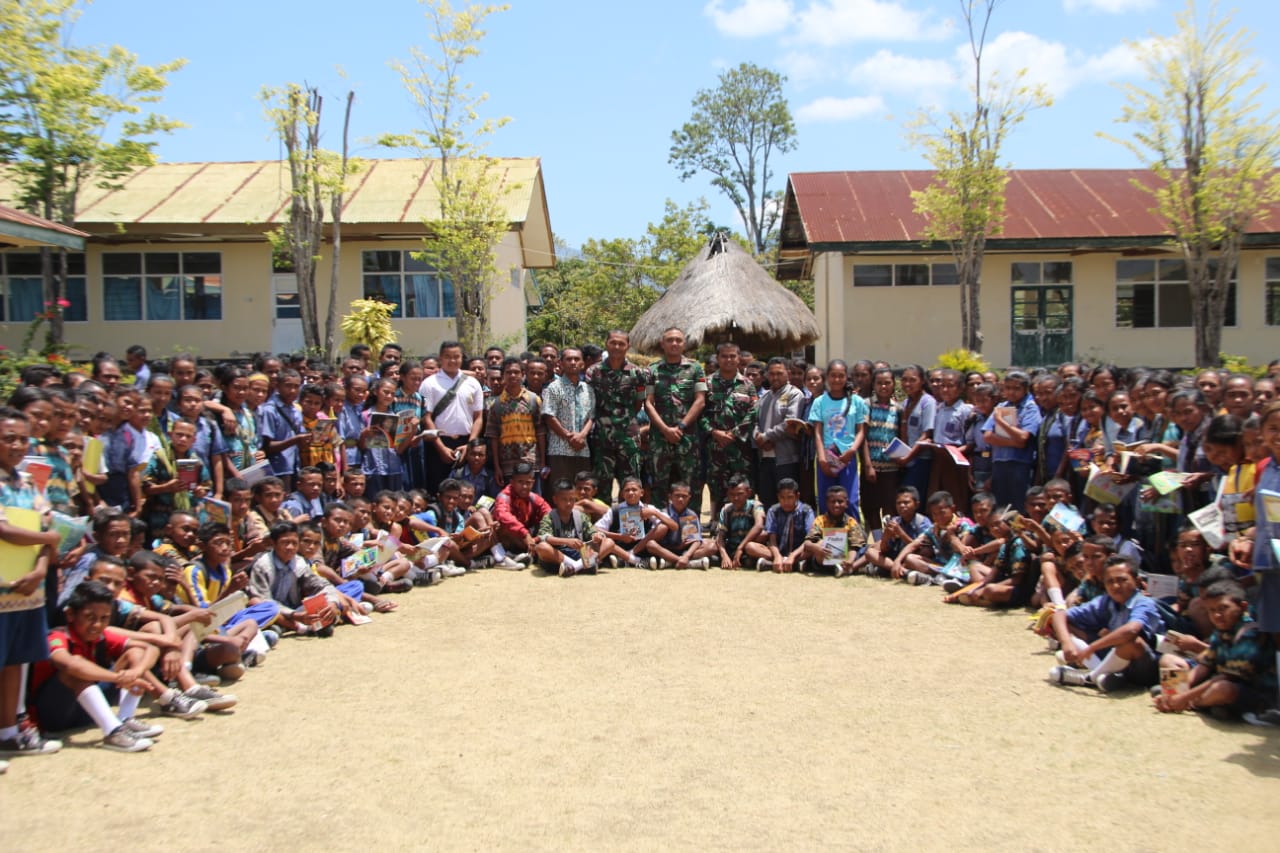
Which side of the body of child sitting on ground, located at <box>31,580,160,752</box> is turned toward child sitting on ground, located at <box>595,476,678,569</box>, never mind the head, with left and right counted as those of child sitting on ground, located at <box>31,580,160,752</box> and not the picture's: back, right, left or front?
left

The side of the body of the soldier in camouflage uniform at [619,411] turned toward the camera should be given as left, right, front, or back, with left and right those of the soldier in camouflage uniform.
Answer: front

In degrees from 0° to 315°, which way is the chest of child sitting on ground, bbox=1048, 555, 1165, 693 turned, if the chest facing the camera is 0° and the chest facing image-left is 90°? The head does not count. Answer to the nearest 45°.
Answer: approximately 45°

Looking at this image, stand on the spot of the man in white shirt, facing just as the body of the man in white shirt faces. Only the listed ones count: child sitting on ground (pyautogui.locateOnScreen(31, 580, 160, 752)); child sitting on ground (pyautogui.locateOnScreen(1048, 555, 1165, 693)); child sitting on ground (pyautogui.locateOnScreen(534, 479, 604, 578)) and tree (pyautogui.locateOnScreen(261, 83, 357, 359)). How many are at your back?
1

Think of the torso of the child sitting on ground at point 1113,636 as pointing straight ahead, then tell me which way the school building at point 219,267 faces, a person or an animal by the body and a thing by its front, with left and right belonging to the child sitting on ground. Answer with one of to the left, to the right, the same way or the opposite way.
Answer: to the left

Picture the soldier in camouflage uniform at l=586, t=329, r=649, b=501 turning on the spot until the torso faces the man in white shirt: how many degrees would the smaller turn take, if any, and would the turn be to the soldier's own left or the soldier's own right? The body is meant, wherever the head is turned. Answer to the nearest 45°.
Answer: approximately 90° to the soldier's own right

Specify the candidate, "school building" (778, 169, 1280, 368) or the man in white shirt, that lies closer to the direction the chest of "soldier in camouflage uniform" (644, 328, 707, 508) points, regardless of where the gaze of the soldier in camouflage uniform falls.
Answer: the man in white shirt

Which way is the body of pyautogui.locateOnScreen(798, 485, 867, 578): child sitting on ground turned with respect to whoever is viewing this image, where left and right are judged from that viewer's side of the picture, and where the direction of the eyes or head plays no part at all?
facing the viewer

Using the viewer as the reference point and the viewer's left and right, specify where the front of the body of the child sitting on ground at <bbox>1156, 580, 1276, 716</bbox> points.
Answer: facing the viewer and to the left of the viewer

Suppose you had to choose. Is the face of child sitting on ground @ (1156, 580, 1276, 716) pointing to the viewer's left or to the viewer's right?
to the viewer's left

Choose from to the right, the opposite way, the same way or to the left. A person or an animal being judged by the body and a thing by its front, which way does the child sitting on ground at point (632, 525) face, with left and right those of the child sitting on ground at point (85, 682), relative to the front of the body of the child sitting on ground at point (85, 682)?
to the right

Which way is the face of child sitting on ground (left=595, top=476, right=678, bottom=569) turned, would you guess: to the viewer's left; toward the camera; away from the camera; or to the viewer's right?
toward the camera

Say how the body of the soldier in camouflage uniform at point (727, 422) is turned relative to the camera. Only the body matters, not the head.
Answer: toward the camera

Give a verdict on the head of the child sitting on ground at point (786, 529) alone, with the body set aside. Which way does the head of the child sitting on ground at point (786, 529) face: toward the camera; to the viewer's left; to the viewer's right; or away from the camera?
toward the camera

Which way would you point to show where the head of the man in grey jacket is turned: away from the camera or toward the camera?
toward the camera
